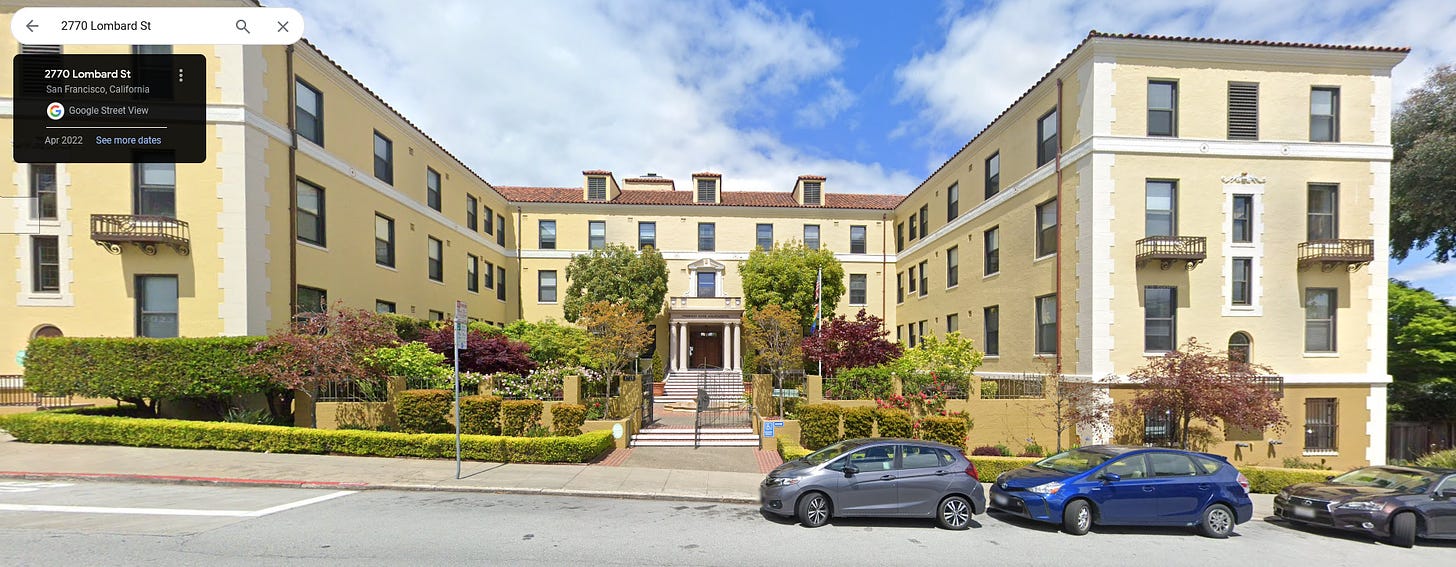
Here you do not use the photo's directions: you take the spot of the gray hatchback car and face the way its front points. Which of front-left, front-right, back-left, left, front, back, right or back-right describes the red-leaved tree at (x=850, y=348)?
right

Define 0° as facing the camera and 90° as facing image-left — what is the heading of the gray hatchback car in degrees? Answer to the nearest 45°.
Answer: approximately 90°

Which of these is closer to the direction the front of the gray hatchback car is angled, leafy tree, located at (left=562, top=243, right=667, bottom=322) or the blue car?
the leafy tree

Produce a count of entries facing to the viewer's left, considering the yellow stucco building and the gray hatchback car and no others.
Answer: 1

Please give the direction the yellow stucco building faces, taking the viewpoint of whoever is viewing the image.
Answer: facing the viewer

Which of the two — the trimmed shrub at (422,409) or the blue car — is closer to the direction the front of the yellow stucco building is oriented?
the blue car

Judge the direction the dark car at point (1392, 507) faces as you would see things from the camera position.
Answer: facing the viewer and to the left of the viewer

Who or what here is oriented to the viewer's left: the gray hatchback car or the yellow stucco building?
the gray hatchback car

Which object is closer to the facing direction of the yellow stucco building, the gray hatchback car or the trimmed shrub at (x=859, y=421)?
the gray hatchback car
